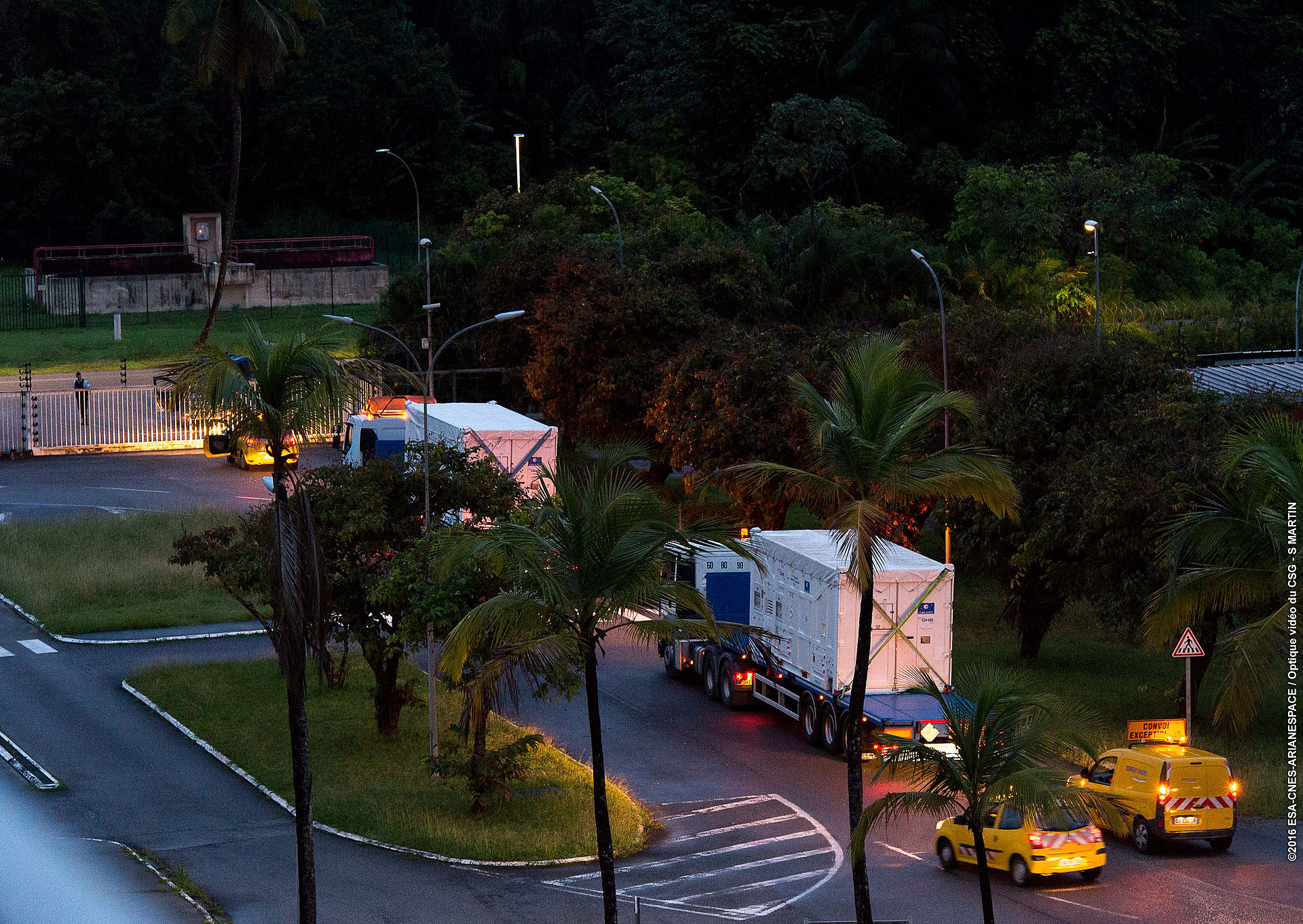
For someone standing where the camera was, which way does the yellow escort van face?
facing away from the viewer and to the left of the viewer

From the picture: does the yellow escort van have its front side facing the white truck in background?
yes

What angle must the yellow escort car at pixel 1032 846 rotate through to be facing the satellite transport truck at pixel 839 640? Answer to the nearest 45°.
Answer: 0° — it already faces it

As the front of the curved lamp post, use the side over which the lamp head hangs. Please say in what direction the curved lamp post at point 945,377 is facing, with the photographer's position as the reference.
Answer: facing to the left of the viewer

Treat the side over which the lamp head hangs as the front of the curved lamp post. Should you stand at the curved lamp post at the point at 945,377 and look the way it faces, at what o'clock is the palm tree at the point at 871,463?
The palm tree is roughly at 9 o'clock from the curved lamp post.

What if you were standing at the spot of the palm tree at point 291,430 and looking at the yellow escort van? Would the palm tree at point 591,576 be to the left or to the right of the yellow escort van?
right

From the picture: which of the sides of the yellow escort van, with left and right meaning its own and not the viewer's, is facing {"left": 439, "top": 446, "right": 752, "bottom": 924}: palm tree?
left

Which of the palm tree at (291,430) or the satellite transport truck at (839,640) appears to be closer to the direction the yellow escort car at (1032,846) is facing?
the satellite transport truck

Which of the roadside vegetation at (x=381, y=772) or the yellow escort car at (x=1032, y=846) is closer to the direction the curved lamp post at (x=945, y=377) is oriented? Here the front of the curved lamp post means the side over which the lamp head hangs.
the roadside vegetation

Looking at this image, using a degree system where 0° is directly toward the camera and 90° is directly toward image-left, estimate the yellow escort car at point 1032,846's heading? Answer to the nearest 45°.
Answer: approximately 135°

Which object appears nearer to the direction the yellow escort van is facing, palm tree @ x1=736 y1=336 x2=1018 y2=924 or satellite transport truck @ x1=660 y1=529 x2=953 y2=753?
the satellite transport truck

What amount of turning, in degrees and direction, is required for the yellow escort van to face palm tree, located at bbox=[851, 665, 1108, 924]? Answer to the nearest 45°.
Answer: approximately 135° to its left

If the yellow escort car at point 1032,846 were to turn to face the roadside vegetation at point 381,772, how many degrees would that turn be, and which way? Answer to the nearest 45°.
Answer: approximately 45° to its left

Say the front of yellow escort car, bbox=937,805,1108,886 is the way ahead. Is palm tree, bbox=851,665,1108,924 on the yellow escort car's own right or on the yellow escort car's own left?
on the yellow escort car's own left
